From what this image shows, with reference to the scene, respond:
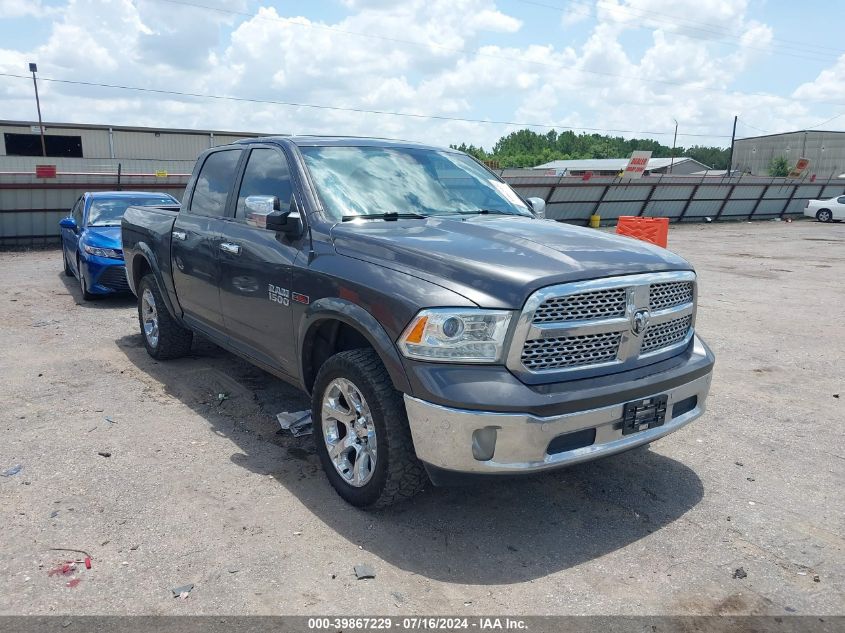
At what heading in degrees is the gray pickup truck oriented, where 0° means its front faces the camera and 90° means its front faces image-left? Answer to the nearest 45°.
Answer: approximately 315°

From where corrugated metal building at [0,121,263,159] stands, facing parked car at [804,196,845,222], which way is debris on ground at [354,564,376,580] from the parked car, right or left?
right

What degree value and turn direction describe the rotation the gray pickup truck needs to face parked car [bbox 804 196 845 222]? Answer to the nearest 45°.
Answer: approximately 90° to its left

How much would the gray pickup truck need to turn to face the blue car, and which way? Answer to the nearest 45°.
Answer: approximately 180°

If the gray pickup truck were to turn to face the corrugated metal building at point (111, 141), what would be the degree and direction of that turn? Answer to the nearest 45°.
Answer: approximately 180°

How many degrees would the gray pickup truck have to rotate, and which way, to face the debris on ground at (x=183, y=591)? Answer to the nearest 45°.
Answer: approximately 90° to its right
